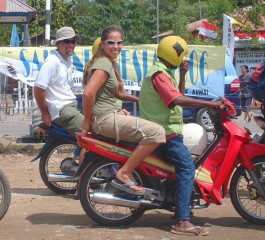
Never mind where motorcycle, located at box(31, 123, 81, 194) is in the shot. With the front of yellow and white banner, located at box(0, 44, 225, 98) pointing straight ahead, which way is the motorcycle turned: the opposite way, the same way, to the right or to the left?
to the left

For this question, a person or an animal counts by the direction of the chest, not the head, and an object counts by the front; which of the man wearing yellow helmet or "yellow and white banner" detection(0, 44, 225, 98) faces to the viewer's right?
the man wearing yellow helmet

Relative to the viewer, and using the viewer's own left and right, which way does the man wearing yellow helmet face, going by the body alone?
facing to the right of the viewer

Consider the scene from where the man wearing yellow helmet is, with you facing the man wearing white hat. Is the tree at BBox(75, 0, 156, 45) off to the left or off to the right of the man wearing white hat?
right

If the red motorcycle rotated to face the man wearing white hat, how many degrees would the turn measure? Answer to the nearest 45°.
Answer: approximately 135° to its left

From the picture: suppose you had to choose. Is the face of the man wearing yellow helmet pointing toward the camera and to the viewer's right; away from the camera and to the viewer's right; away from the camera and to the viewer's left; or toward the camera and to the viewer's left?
away from the camera and to the viewer's right

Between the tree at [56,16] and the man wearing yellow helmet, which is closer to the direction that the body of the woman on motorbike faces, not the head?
the man wearing yellow helmet

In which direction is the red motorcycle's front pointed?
to the viewer's right

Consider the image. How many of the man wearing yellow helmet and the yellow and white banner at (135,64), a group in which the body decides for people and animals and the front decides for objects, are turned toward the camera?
1
